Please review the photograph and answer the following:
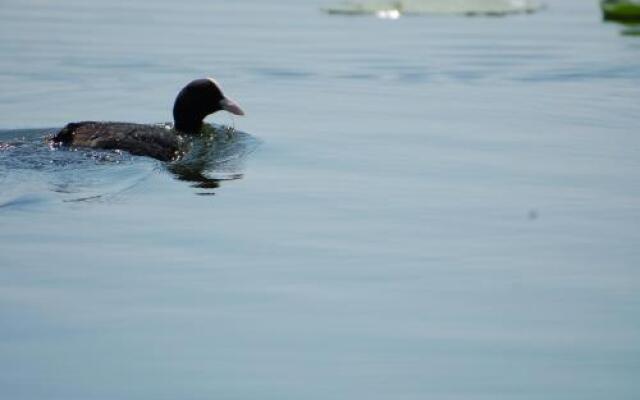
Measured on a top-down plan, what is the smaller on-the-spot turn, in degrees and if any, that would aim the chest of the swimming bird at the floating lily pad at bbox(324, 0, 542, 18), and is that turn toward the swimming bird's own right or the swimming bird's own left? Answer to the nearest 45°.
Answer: approximately 45° to the swimming bird's own left

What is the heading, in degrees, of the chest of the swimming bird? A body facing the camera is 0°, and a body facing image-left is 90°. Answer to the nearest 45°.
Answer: approximately 270°
